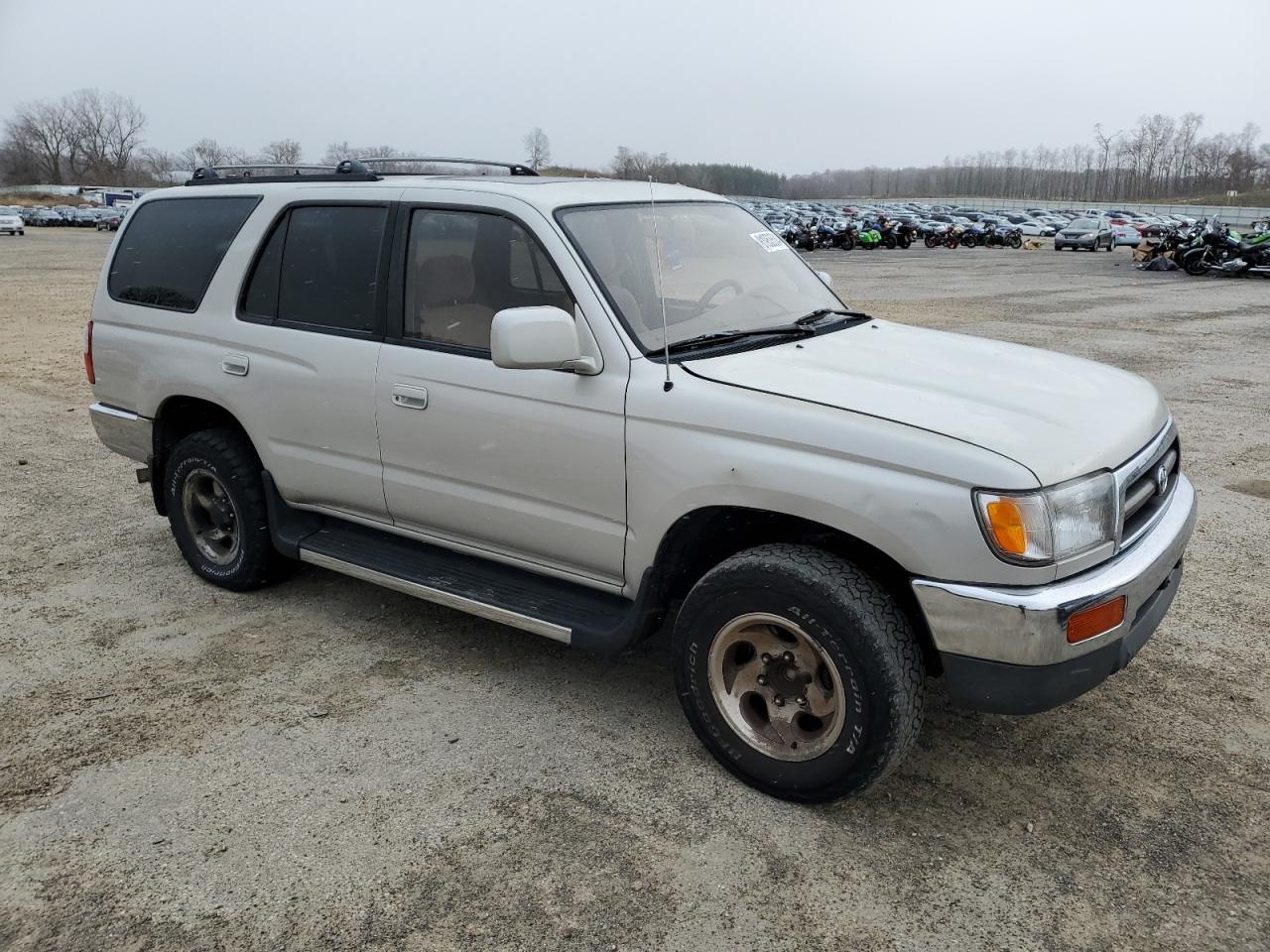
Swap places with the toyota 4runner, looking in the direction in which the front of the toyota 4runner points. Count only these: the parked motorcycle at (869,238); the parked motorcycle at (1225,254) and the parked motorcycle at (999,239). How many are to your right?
0

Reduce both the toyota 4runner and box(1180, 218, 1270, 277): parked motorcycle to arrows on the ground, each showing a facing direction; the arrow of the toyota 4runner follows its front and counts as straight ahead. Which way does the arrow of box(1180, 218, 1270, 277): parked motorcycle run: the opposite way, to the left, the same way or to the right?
the opposite way

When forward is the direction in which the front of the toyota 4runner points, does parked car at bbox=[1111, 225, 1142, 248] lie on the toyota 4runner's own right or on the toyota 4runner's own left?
on the toyota 4runner's own left

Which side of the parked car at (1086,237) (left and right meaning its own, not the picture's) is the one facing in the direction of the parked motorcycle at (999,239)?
right

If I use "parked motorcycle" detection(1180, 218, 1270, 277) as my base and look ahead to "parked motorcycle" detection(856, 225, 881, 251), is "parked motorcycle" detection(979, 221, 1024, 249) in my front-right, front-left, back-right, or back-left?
front-right

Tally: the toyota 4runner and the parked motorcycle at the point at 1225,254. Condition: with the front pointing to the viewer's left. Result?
1

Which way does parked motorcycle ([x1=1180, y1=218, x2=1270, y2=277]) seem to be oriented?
to the viewer's left

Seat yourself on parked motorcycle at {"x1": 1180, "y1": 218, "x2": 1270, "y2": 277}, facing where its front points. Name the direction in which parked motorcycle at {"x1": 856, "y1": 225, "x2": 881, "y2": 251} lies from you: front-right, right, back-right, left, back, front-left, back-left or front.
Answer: front-right

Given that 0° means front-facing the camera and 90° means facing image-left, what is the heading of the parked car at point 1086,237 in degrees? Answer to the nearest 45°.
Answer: approximately 45°

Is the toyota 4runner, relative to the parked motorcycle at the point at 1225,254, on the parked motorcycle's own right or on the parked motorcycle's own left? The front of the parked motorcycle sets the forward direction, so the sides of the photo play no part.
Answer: on the parked motorcycle's own left

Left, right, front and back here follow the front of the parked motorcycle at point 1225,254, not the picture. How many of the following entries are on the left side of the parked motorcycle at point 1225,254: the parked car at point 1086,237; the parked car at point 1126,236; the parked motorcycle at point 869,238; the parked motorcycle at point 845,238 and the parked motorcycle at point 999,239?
0

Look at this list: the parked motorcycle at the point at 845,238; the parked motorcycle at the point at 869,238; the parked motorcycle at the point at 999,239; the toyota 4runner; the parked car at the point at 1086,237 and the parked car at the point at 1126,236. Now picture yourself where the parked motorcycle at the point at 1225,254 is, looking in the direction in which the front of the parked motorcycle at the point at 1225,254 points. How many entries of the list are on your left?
1

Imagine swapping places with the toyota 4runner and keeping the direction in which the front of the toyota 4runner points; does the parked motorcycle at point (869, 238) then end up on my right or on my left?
on my left

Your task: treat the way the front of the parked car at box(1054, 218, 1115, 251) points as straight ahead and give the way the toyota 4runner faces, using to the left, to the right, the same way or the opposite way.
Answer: to the left
